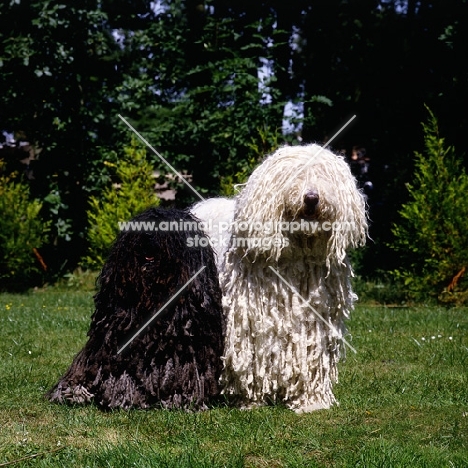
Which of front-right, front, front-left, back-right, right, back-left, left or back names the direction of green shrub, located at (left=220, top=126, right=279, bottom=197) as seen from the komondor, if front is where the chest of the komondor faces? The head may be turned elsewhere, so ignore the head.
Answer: back-left

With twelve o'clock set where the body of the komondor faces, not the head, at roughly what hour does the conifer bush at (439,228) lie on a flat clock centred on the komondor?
The conifer bush is roughly at 8 o'clock from the komondor.

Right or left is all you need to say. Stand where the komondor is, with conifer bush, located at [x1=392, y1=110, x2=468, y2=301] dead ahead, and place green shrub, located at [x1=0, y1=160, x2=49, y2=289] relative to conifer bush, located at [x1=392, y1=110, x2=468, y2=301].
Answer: left

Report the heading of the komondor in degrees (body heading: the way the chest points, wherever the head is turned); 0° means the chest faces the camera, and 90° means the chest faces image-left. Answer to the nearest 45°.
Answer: approximately 315°

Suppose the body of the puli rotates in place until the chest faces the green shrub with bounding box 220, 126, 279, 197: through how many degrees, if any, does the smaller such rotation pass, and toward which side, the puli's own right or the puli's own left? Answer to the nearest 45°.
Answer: approximately 180°
